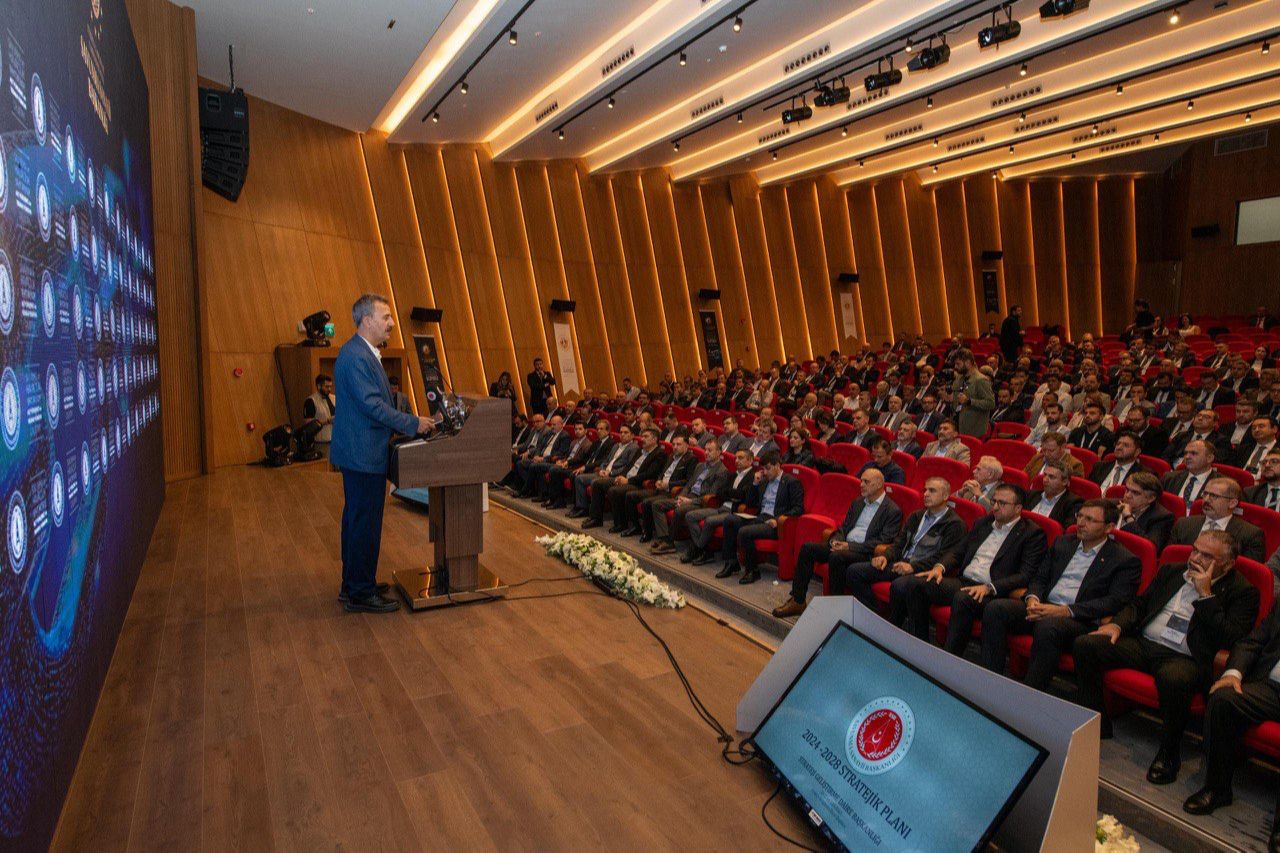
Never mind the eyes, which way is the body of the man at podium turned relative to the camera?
to the viewer's right

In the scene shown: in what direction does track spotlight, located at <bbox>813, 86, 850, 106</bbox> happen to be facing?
to the viewer's left

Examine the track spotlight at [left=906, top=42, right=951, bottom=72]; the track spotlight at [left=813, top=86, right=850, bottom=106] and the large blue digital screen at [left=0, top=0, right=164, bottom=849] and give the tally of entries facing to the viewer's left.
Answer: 2

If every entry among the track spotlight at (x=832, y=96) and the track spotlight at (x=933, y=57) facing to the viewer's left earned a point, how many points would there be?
2

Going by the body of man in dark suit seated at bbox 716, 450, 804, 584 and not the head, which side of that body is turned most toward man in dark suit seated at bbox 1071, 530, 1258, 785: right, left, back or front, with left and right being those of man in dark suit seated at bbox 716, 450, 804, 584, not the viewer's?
left

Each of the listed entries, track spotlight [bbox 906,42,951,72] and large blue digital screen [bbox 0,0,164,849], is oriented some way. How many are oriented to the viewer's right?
1

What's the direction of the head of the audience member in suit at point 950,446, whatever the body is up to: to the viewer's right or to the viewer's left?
to the viewer's left

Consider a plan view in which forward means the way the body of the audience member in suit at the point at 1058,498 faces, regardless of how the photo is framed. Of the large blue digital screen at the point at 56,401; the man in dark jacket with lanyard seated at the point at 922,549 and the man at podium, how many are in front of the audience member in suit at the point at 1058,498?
3

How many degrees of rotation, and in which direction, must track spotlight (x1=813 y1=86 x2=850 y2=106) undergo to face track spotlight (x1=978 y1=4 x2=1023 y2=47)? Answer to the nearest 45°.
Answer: approximately 135° to its left

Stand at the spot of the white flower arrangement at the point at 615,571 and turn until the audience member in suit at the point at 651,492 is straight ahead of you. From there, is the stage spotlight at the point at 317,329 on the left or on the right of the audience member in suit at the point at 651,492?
left
